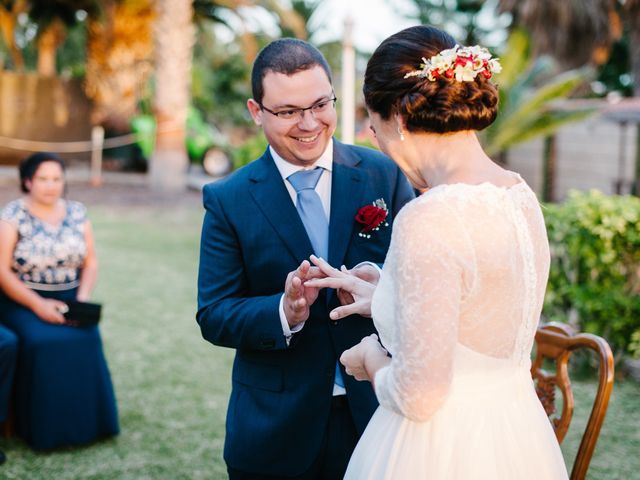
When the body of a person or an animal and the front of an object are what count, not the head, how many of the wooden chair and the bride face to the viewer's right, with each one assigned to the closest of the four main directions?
0

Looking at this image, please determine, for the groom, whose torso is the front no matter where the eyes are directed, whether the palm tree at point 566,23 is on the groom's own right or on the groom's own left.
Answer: on the groom's own left

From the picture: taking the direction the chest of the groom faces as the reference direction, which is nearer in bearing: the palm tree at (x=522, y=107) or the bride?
the bride

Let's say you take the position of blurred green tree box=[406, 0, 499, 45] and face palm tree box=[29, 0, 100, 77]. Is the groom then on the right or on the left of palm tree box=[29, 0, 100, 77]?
left

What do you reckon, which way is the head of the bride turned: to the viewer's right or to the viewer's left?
to the viewer's left

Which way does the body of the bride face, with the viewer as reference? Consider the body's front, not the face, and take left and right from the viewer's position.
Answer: facing away from the viewer and to the left of the viewer

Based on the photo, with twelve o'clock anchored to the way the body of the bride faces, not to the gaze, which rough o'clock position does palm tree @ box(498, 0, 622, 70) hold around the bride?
The palm tree is roughly at 2 o'clock from the bride.

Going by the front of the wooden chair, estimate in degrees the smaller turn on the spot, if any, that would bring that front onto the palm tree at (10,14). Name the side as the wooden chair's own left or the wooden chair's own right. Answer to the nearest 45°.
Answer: approximately 90° to the wooden chair's own right

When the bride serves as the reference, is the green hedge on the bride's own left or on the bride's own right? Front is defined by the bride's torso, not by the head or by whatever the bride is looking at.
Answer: on the bride's own right

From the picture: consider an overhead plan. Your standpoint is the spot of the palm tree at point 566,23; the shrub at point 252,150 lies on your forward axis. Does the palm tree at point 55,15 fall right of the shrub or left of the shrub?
right

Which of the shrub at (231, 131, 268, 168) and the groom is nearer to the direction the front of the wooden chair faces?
the groom

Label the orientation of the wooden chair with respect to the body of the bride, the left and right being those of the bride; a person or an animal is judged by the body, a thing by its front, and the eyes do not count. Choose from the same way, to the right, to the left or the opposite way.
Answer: to the left

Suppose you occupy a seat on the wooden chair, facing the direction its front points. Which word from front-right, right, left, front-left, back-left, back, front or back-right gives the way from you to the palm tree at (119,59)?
right

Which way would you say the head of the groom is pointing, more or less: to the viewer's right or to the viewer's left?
to the viewer's right

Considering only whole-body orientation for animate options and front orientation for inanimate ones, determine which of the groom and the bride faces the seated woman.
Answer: the bride

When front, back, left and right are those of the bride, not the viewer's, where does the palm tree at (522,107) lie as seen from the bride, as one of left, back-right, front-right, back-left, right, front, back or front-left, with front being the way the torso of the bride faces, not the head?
front-right

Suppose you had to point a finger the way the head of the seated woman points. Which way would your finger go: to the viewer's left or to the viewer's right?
to the viewer's right
